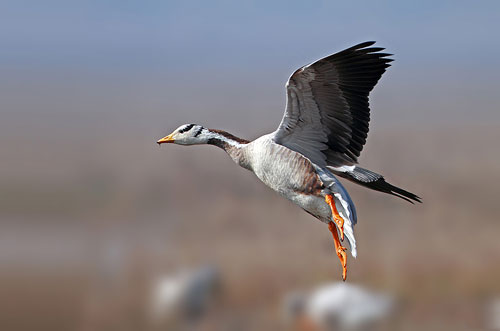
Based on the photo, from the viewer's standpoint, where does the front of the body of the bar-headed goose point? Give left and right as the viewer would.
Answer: facing to the left of the viewer
